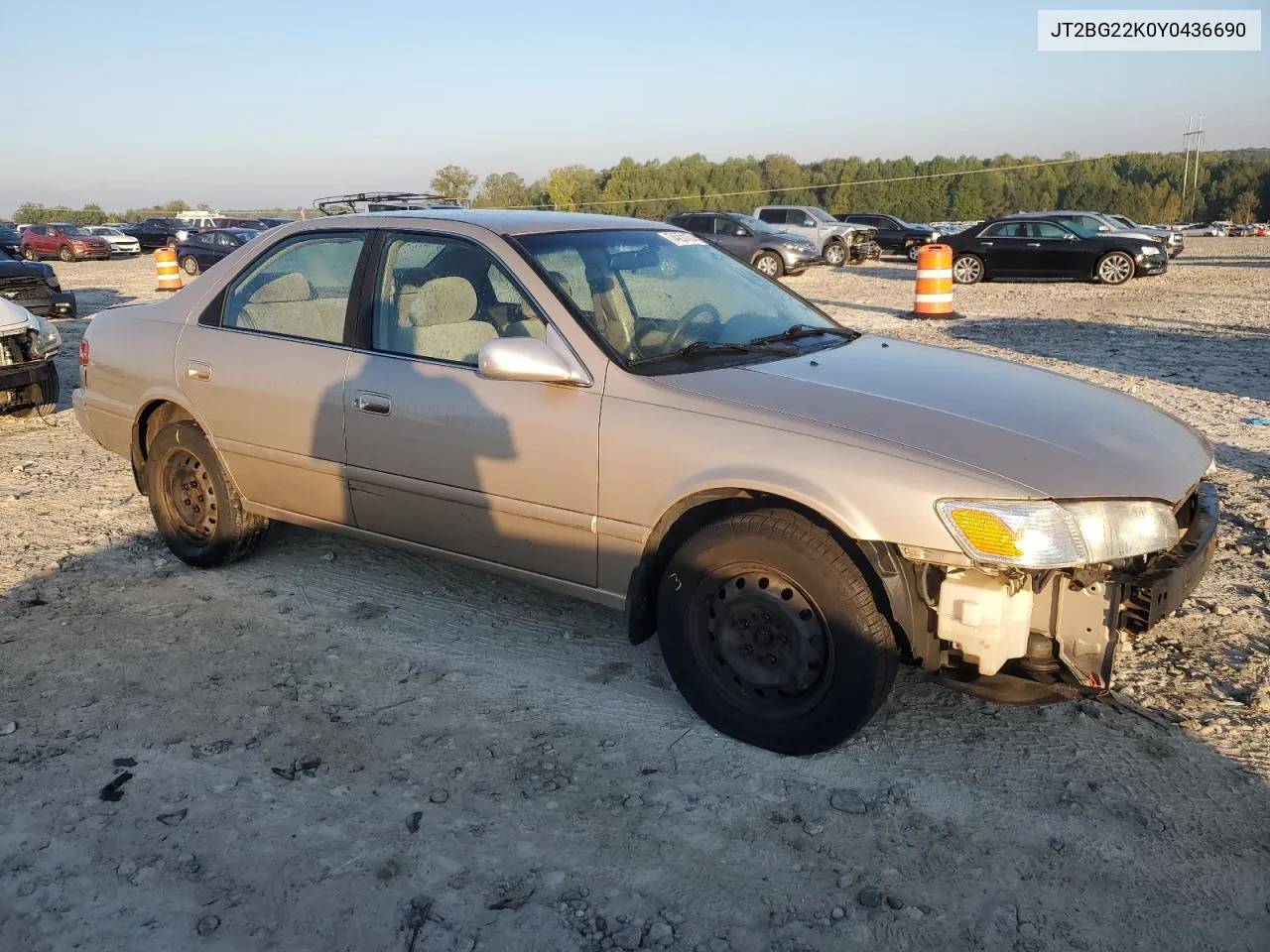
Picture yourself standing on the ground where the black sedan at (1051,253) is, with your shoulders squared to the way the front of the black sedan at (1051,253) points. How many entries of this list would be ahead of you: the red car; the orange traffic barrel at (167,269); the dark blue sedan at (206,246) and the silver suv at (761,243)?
0

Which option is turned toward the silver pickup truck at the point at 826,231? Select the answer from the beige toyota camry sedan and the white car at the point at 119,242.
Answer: the white car

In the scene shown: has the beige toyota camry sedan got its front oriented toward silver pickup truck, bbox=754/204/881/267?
no

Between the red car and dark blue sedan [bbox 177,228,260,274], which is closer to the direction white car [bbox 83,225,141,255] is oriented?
the dark blue sedan

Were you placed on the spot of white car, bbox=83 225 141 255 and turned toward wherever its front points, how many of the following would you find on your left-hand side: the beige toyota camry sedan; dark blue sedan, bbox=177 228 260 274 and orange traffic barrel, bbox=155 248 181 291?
0

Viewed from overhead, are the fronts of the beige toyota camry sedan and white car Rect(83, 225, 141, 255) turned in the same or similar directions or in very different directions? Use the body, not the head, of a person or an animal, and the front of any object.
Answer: same or similar directions

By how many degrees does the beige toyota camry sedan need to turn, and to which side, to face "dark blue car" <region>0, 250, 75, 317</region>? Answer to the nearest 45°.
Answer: approximately 180°

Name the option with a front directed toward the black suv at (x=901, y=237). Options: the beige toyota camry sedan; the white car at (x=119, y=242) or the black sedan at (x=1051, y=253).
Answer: the white car

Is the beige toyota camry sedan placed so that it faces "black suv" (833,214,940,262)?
no

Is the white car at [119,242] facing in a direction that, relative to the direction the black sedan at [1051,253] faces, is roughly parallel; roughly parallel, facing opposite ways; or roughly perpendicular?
roughly parallel

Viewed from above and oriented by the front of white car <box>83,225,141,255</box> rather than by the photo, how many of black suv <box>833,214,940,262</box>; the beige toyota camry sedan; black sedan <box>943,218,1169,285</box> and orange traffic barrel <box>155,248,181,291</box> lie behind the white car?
0

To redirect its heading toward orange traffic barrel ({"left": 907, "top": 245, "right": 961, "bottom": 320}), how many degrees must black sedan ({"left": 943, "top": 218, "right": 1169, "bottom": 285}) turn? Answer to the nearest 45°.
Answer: approximately 90° to its right

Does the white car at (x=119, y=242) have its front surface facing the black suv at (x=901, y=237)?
yes

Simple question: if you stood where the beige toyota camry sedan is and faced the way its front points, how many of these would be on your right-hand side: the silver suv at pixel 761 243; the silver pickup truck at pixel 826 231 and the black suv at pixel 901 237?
0

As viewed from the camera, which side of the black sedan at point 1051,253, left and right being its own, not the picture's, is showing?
right

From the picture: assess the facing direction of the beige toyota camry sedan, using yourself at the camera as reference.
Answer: facing the viewer and to the right of the viewer

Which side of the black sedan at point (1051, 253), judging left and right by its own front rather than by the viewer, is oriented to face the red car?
back
